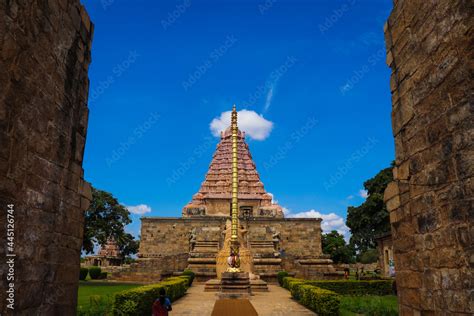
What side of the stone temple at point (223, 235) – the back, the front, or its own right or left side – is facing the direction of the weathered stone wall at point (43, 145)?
front

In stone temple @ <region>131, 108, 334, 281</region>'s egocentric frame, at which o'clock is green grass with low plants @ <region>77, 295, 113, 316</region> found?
The green grass with low plants is roughly at 12 o'clock from the stone temple.

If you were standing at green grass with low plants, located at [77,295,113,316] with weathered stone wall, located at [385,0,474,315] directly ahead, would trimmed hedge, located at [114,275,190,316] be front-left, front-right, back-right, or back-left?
front-left

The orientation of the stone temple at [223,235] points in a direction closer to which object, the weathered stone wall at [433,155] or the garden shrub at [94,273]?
the weathered stone wall

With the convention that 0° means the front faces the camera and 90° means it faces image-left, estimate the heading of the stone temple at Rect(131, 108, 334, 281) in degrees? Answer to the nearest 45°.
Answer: approximately 0°

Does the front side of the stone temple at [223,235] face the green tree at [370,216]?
no

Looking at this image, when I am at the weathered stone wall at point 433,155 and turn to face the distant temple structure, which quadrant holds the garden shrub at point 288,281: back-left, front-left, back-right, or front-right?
front-right

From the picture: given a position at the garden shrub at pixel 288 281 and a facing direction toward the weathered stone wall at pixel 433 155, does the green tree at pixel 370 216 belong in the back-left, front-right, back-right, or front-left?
back-left

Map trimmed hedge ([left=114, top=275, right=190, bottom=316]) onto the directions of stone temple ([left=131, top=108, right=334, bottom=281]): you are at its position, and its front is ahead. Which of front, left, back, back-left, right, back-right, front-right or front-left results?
front

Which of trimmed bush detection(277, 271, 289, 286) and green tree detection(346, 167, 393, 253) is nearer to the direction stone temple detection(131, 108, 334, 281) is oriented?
the trimmed bush

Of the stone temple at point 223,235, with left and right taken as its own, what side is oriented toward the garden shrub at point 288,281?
front

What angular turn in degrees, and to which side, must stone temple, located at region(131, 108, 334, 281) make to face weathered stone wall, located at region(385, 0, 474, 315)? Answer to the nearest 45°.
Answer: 0° — it already faces it
